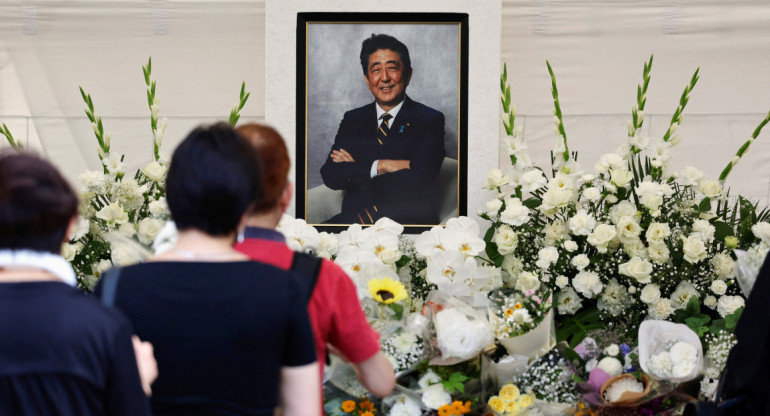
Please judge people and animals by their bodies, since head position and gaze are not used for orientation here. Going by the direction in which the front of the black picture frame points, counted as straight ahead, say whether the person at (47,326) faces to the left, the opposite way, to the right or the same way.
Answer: the opposite way

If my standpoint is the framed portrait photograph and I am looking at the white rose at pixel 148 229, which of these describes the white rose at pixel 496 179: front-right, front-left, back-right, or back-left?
back-left

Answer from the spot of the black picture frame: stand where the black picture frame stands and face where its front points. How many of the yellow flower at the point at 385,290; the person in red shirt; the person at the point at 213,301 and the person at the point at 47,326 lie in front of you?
4

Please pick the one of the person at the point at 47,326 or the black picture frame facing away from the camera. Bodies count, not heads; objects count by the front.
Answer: the person

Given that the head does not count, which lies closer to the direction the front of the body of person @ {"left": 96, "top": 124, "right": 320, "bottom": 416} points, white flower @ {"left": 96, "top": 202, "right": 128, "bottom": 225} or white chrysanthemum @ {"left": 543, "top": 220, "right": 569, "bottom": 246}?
the white flower

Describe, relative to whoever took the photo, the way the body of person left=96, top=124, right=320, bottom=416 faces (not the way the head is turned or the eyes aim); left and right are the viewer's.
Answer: facing away from the viewer

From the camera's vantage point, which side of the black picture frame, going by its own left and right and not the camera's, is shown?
front

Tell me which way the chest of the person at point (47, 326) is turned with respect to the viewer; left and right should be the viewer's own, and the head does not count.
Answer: facing away from the viewer

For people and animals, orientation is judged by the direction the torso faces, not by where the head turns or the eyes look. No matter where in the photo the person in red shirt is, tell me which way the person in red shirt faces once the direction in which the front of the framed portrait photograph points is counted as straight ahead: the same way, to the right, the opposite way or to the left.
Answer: the opposite way

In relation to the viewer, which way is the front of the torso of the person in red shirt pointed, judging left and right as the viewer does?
facing away from the viewer

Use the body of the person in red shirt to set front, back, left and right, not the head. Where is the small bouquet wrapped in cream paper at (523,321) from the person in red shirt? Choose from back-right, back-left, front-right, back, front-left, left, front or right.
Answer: front-right

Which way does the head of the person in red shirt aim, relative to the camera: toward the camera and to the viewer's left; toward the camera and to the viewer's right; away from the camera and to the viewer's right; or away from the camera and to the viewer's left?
away from the camera and to the viewer's right

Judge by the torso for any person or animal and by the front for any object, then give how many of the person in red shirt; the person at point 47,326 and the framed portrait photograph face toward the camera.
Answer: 1

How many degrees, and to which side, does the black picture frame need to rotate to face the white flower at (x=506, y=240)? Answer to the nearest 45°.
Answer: approximately 45° to its left

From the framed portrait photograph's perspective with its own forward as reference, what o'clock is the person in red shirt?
The person in red shirt is roughly at 12 o'clock from the framed portrait photograph.
